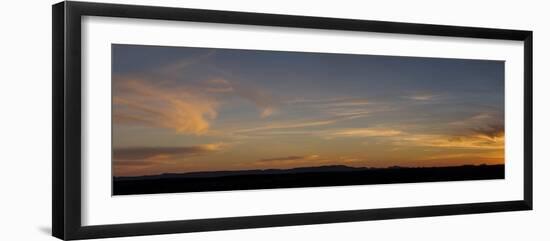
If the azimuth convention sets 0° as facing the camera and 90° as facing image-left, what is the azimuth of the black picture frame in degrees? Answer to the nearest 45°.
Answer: approximately 315°

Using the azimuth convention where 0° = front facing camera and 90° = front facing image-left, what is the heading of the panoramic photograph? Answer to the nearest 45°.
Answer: approximately 315°
